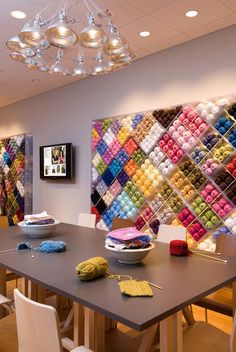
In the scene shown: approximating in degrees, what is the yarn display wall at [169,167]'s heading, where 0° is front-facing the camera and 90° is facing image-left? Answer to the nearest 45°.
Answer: approximately 45°

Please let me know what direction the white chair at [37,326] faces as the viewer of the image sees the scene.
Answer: facing away from the viewer and to the right of the viewer

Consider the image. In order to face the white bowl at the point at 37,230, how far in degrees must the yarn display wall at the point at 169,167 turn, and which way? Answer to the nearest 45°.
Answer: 0° — it already faces it
